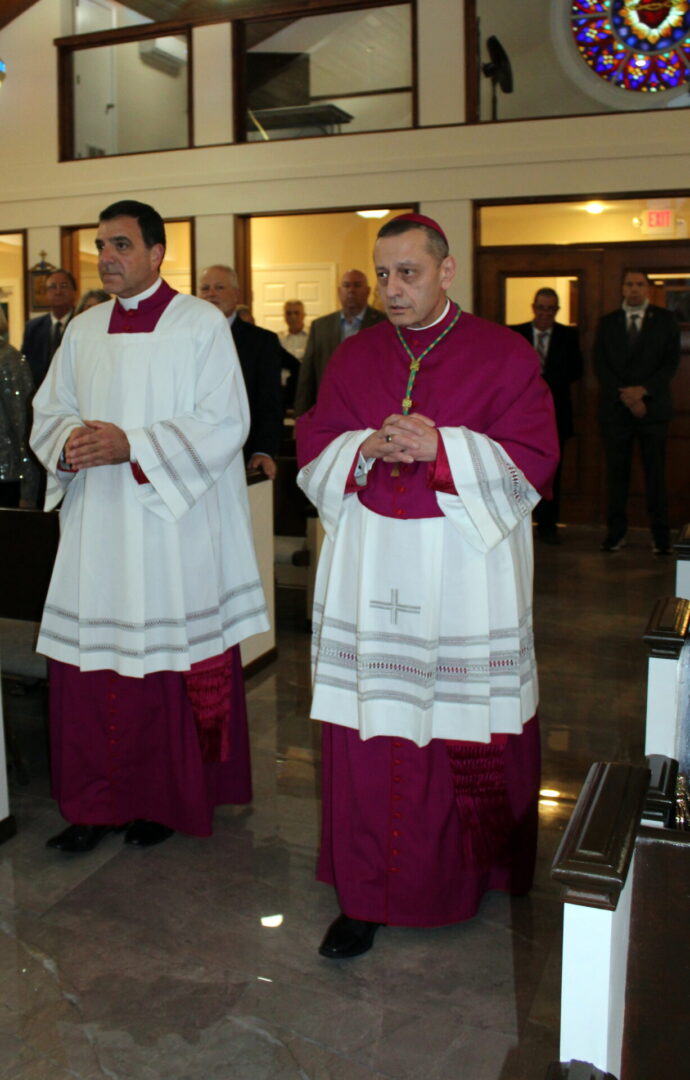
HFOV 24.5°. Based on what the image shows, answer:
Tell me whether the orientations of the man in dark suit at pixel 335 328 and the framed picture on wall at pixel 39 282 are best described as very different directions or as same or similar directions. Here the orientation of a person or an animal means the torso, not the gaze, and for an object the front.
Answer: same or similar directions

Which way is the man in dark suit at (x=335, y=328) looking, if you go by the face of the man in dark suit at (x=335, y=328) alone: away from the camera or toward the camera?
toward the camera

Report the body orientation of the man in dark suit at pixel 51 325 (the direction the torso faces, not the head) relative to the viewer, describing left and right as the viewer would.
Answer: facing the viewer

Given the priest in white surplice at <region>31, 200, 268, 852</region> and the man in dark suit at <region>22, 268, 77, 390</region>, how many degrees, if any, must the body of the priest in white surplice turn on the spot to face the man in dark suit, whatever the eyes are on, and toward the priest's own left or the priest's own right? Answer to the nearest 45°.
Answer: approximately 135° to the priest's own right

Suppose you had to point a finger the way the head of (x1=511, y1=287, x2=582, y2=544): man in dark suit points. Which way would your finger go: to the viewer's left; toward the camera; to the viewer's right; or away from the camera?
toward the camera

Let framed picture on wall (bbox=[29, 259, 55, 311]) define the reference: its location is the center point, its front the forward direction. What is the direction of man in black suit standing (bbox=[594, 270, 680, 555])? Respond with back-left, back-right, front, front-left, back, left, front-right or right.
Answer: front-left

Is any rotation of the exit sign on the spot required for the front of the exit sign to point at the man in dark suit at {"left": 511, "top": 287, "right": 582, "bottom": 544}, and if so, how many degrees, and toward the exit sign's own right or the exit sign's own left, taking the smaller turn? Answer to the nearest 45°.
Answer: approximately 45° to the exit sign's own right

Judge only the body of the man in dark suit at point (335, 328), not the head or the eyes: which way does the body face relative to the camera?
toward the camera

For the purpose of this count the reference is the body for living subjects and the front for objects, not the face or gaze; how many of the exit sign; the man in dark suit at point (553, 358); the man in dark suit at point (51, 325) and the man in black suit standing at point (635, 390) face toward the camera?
4

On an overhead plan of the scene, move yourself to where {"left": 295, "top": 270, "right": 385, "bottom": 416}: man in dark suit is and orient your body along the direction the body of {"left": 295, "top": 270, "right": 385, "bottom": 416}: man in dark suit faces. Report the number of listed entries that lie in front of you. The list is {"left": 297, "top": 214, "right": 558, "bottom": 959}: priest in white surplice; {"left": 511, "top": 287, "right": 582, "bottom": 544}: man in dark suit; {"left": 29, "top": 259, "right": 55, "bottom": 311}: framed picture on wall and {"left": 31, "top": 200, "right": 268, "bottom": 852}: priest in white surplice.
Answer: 2

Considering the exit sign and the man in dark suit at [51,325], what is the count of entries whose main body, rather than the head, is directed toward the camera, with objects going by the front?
2

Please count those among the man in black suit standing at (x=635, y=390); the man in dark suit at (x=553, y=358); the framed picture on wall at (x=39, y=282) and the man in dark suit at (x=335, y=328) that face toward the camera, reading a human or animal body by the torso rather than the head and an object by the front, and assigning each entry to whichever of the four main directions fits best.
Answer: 4

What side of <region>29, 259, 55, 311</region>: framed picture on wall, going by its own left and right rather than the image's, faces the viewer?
front

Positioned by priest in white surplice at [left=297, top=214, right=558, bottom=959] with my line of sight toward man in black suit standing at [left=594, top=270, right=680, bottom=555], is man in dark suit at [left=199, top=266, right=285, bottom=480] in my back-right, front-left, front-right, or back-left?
front-left
